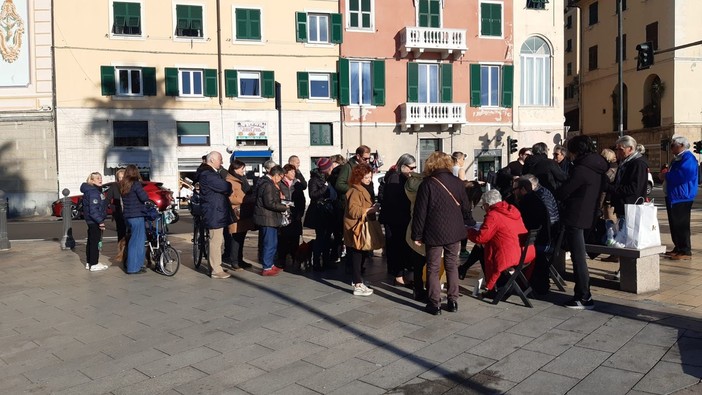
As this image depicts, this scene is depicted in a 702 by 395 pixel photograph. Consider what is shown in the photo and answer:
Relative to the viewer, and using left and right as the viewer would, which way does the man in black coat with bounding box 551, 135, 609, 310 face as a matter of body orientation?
facing to the left of the viewer

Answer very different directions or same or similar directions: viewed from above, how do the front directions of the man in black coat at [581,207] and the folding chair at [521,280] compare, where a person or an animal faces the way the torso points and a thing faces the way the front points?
same or similar directions

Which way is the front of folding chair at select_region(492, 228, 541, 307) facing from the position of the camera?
facing to the left of the viewer

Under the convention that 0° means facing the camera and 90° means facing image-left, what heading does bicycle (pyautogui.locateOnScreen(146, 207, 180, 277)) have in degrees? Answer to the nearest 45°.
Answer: approximately 315°

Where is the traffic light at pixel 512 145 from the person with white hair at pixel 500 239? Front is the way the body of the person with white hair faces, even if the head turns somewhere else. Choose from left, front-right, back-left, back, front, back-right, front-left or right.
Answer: front-right

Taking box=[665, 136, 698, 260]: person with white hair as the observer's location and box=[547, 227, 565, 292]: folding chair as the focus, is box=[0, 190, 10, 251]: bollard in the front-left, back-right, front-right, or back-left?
front-right

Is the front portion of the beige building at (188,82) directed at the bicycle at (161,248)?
yes

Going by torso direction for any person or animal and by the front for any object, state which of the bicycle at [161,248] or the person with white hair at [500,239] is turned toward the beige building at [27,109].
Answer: the person with white hair

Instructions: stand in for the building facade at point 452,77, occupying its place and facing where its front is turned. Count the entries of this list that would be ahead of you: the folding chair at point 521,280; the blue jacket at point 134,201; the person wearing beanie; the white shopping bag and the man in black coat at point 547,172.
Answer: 5

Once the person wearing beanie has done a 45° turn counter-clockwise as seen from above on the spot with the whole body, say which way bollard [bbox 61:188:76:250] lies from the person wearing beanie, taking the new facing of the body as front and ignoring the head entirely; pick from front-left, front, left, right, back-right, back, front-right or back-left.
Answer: left

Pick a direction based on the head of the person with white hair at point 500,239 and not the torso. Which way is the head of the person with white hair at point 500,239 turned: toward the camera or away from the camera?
away from the camera

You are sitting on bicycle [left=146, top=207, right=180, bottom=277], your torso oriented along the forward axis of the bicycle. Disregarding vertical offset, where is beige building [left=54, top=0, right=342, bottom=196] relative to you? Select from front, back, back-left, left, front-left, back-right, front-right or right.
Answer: back-left

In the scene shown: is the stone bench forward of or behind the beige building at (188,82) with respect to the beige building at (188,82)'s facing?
forward

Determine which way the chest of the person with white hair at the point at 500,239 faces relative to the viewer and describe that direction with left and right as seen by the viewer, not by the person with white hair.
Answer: facing away from the viewer and to the left of the viewer

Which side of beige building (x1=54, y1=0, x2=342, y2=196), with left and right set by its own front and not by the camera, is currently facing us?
front
